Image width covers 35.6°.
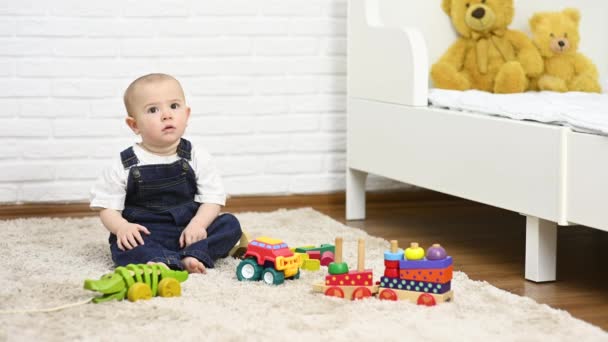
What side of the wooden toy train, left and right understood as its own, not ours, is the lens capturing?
right

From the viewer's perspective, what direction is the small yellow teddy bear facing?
toward the camera

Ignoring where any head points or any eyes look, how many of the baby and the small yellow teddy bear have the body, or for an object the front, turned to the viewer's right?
0

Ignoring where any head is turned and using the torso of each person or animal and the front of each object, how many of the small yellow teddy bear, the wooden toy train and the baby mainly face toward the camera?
2

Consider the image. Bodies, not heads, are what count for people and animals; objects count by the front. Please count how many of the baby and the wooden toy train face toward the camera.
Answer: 1

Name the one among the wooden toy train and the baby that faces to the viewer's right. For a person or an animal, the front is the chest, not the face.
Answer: the wooden toy train

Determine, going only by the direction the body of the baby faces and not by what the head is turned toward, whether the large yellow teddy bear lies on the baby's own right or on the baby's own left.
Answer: on the baby's own left

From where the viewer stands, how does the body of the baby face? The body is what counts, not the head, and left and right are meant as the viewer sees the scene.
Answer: facing the viewer

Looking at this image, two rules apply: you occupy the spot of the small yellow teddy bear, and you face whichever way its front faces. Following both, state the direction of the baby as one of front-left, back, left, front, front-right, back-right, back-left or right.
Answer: front-right

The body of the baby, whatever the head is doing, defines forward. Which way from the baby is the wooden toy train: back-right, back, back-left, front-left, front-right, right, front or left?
front-left
